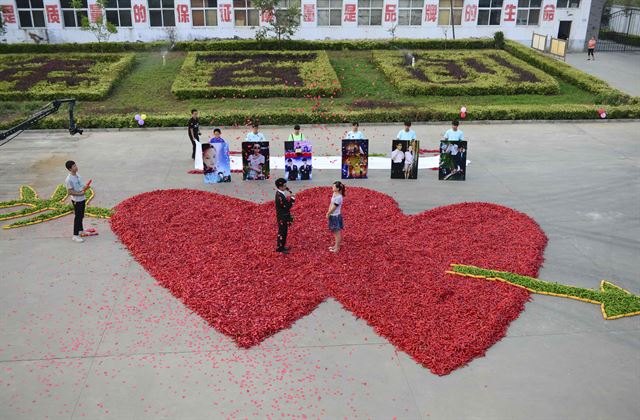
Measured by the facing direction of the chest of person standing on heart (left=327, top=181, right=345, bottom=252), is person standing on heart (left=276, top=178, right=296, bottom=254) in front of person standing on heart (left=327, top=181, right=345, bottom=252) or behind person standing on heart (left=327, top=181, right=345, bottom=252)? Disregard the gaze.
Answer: in front

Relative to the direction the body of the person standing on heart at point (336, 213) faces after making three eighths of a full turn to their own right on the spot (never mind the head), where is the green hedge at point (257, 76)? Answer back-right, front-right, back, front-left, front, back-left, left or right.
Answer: front-left

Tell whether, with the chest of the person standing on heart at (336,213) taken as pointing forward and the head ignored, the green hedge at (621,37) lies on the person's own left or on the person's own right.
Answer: on the person's own right

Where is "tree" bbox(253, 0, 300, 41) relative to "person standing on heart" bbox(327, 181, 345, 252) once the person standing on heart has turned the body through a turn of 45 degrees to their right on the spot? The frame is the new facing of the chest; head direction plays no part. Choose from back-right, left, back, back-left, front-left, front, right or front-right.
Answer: front-right

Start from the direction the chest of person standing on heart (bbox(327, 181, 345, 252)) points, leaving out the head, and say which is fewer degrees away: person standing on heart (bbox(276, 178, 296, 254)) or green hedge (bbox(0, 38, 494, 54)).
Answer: the person standing on heart

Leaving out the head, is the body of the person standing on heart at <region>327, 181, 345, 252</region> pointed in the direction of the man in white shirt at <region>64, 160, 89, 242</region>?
yes

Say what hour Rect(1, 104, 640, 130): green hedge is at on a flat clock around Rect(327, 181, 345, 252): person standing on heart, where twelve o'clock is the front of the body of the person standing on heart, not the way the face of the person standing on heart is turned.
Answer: The green hedge is roughly at 3 o'clock from the person standing on heart.

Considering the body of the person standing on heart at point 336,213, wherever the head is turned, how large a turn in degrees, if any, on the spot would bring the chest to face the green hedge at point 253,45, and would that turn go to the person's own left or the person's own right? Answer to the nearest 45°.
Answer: approximately 90° to the person's own right

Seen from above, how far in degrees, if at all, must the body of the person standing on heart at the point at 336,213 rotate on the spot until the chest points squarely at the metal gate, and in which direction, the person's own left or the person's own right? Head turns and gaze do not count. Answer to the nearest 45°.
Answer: approximately 135° to the person's own right

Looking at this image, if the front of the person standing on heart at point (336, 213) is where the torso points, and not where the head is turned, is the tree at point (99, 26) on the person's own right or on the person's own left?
on the person's own right

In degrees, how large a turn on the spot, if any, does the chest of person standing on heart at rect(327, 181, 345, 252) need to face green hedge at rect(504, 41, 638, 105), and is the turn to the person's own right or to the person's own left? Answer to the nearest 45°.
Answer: approximately 135° to the person's own right

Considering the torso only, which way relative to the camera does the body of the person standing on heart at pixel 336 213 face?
to the viewer's left

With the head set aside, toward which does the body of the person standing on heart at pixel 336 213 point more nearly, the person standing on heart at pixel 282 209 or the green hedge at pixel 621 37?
the person standing on heart
